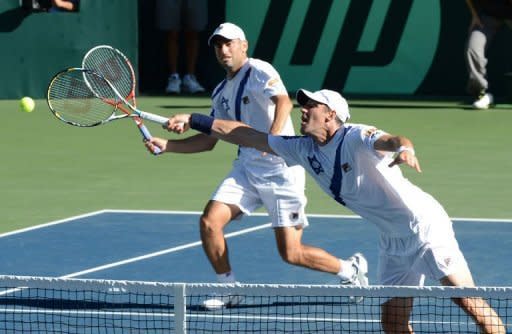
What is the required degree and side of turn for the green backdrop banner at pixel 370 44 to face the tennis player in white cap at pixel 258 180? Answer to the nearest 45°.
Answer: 0° — it already faces them

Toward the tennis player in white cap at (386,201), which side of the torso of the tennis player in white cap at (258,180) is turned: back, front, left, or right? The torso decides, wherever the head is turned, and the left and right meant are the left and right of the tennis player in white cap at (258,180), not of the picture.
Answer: left

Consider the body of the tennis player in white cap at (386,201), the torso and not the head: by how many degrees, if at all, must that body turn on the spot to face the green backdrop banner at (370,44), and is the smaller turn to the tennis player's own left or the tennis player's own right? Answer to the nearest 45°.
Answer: approximately 135° to the tennis player's own right

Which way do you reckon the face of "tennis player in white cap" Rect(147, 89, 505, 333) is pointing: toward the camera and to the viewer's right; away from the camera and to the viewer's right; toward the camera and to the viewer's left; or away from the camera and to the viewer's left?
toward the camera and to the viewer's left

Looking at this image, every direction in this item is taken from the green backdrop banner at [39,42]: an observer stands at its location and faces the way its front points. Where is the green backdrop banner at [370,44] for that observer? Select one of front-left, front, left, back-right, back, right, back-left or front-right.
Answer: left

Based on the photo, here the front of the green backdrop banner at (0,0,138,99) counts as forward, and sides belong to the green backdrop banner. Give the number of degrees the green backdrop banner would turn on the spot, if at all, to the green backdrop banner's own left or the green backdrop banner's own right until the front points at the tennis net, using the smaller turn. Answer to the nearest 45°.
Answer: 0° — it already faces it

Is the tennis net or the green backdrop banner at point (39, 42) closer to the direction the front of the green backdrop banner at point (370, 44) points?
the tennis net

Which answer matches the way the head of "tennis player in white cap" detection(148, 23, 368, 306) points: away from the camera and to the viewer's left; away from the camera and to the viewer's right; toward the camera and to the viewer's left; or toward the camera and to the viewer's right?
toward the camera and to the viewer's left

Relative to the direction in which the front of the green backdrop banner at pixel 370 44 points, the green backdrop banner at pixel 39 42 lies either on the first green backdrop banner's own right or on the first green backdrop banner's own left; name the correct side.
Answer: on the first green backdrop banner's own right

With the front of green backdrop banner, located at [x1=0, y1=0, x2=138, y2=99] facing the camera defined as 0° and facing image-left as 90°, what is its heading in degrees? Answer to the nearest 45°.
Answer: approximately 0°

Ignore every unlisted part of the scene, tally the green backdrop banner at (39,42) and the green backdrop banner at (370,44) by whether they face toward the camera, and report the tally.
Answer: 2
